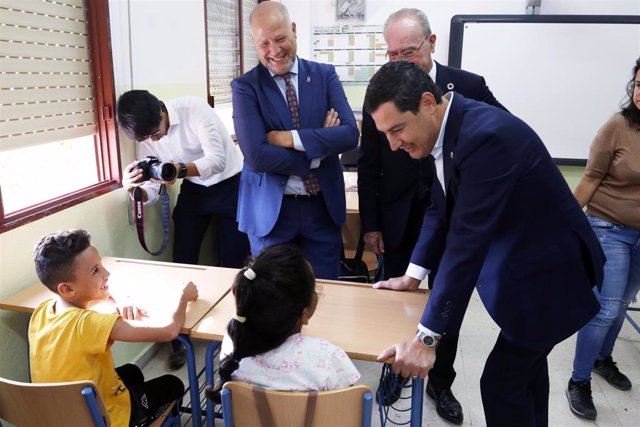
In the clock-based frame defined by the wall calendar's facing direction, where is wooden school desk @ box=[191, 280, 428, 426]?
The wooden school desk is roughly at 12 o'clock from the wall calendar.

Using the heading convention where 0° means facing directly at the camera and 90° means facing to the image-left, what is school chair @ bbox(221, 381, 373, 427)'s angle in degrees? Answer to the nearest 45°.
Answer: approximately 180°

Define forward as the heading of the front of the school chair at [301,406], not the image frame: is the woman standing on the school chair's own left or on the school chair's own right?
on the school chair's own right

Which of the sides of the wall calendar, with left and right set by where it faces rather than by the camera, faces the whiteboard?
left

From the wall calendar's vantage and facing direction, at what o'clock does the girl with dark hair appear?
The girl with dark hair is roughly at 12 o'clock from the wall calendar.

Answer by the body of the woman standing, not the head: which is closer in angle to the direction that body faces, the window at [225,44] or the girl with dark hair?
the girl with dark hair

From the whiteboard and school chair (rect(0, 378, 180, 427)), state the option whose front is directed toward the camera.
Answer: the whiteboard

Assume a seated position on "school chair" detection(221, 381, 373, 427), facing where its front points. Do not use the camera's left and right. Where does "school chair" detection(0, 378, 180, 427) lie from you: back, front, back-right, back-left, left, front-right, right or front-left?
left

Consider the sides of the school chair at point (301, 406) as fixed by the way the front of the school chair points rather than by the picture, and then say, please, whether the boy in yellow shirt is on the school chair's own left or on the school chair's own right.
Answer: on the school chair's own left

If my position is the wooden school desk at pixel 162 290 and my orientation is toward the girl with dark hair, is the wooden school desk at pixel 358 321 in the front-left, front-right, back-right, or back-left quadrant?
front-left

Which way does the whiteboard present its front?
toward the camera

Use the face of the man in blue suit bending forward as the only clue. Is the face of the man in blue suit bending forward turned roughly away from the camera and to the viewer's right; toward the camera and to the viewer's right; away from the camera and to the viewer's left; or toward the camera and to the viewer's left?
toward the camera and to the viewer's left

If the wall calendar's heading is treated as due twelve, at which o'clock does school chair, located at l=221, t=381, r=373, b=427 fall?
The school chair is roughly at 12 o'clock from the wall calendar.

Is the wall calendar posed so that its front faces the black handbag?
yes

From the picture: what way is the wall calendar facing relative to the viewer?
toward the camera
